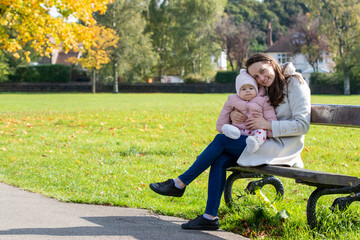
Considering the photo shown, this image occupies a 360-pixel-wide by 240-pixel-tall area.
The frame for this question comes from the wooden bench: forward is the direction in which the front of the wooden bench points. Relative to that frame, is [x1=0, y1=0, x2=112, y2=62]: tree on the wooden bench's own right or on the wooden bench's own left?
on the wooden bench's own right

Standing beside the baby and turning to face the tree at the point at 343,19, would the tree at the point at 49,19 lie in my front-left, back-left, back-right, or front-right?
front-left

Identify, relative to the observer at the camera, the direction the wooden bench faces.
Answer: facing the viewer and to the left of the viewer

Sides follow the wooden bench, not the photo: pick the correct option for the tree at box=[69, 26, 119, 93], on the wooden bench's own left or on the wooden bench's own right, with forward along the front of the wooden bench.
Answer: on the wooden bench's own right

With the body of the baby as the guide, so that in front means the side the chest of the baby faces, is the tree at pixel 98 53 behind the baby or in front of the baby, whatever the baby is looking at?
behind

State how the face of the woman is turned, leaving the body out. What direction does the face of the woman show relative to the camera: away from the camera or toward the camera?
toward the camera

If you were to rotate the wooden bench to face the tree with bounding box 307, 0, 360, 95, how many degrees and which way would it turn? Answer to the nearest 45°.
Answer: approximately 135° to its right

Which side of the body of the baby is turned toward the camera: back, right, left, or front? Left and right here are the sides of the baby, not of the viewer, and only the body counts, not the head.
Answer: front

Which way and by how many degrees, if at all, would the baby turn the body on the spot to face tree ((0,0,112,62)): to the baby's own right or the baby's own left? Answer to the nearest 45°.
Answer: approximately 135° to the baby's own right

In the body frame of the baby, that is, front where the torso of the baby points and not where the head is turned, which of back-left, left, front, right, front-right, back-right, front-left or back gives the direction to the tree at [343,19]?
back
